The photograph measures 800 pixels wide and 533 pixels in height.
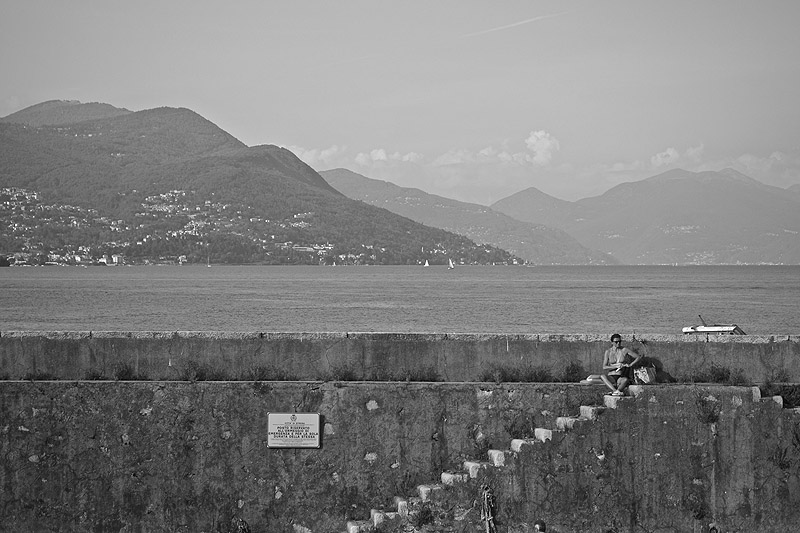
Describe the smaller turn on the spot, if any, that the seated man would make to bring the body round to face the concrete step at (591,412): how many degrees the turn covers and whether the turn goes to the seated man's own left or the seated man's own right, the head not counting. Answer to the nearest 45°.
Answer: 0° — they already face it

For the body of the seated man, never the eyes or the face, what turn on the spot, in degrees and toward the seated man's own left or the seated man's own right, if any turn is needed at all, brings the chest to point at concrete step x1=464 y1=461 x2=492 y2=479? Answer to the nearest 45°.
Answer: approximately 45° to the seated man's own right

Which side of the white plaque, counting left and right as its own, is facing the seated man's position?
left

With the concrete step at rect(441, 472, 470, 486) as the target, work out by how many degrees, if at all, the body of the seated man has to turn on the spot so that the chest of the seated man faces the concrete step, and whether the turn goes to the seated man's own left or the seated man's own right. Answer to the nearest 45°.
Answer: approximately 45° to the seated man's own right

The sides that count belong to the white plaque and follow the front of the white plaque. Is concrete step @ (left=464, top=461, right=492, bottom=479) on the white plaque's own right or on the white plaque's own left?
on the white plaque's own left

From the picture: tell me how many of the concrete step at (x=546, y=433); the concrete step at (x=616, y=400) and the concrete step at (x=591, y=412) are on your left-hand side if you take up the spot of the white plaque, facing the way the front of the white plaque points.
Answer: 3

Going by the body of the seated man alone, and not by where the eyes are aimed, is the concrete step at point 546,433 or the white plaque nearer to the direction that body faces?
the concrete step

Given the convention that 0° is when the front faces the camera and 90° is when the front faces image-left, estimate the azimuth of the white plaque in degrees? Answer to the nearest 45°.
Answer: approximately 0°
